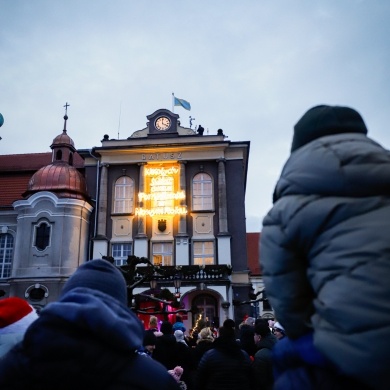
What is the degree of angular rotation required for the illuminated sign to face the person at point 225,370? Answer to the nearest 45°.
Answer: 0° — it already faces them

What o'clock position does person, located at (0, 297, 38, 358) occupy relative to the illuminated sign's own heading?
The person is roughly at 12 o'clock from the illuminated sign.

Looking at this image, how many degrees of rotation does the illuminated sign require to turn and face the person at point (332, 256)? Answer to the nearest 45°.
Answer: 0° — it already faces them

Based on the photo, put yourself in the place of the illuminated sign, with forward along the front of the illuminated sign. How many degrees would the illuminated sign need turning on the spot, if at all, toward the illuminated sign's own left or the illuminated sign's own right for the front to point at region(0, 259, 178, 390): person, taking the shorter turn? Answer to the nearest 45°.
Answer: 0° — it already faces them

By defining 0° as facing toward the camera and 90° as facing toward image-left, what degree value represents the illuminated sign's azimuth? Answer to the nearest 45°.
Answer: approximately 0°

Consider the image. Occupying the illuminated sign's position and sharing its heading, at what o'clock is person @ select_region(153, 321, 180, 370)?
The person is roughly at 12 o'clock from the illuminated sign.
